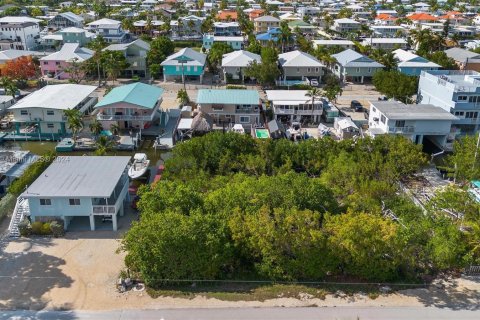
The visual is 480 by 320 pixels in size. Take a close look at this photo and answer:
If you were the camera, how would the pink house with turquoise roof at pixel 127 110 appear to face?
facing the viewer

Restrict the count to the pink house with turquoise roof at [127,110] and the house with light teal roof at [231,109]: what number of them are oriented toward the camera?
2

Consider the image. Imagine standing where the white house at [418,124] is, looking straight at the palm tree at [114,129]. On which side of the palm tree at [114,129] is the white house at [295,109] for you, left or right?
right

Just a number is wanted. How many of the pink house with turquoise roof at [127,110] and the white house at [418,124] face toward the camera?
2
